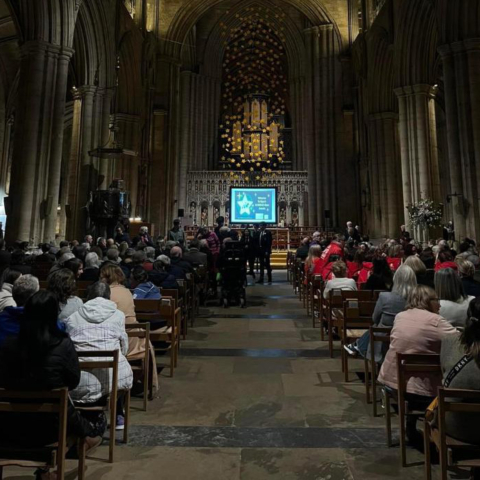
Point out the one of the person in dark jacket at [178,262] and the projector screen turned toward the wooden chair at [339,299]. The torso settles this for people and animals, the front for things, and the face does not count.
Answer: the projector screen

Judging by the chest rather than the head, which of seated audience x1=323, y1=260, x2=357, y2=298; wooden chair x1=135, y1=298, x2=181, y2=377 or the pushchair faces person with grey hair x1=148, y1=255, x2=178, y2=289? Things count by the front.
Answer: the wooden chair

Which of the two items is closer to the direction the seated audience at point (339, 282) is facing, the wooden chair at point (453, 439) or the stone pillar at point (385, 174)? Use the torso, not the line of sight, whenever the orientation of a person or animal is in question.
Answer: the stone pillar

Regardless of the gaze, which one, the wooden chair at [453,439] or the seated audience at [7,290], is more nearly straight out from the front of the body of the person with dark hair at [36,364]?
the seated audience

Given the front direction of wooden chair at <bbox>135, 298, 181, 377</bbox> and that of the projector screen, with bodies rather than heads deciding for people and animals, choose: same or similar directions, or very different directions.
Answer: very different directions

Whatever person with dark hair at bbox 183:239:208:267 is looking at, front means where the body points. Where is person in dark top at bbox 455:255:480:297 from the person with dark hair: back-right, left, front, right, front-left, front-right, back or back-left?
back-right

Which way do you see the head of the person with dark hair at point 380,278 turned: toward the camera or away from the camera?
away from the camera

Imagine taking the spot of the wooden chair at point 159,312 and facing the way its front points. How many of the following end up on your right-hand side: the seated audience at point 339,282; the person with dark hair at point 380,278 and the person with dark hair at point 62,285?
2

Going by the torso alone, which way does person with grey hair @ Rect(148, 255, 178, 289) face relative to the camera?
away from the camera

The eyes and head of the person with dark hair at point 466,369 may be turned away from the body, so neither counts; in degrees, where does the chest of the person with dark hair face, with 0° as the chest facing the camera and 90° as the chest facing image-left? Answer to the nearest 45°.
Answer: approximately 180°

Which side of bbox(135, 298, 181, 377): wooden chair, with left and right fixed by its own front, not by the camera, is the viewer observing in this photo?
back

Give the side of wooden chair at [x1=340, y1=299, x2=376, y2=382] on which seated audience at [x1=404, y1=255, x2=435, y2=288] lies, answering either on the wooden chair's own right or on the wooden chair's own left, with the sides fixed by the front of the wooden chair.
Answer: on the wooden chair's own right

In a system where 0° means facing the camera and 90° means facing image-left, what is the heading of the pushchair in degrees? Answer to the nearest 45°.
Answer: approximately 180°

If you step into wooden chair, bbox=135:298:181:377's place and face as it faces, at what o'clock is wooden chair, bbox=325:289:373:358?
wooden chair, bbox=325:289:373:358 is roughly at 3 o'clock from wooden chair, bbox=135:298:181:377.

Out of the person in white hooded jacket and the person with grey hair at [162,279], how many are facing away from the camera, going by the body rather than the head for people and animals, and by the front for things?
2

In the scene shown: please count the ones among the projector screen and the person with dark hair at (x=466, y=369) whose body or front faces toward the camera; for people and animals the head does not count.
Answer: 1

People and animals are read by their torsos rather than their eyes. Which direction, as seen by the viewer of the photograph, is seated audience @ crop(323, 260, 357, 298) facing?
facing away from the viewer
